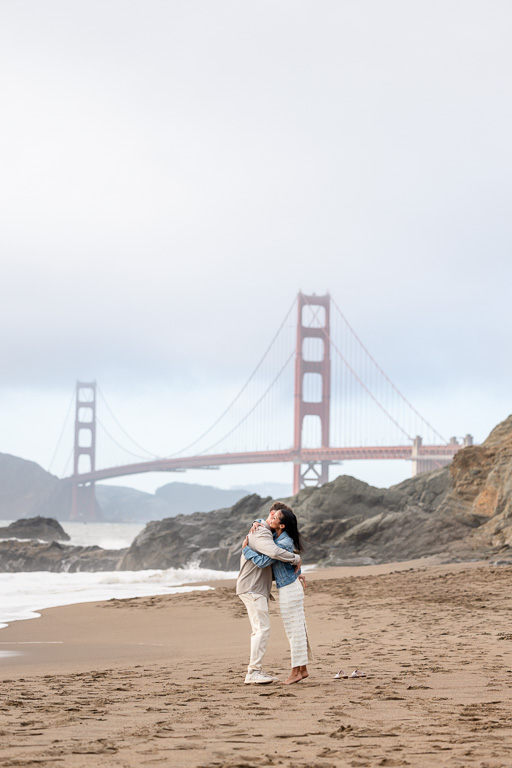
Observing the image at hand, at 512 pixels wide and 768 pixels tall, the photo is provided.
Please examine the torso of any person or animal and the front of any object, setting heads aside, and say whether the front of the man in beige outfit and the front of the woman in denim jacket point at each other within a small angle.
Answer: yes

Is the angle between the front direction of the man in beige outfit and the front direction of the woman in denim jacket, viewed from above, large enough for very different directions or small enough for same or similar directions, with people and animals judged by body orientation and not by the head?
very different directions

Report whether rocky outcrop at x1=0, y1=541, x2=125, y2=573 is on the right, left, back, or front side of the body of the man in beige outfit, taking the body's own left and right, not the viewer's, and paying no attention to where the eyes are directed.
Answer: left

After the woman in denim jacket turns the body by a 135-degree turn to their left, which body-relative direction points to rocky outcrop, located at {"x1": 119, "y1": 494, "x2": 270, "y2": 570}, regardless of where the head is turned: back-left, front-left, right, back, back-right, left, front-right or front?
back-left

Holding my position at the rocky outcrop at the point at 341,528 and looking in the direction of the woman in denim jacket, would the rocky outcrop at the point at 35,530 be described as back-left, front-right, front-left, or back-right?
back-right

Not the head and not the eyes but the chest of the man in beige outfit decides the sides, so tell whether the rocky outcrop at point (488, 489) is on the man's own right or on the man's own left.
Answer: on the man's own left

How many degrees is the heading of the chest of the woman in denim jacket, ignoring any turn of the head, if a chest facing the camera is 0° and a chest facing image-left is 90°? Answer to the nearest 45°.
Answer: approximately 90°

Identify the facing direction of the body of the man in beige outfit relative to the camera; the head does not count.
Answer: to the viewer's right
